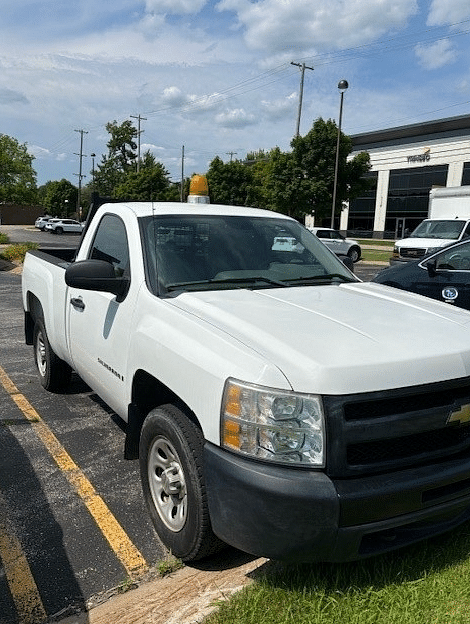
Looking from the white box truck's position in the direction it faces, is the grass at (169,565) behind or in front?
in front

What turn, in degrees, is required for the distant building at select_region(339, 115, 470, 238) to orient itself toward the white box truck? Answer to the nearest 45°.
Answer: approximately 45° to its left

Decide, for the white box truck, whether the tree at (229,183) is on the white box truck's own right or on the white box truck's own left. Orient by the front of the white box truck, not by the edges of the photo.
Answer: on the white box truck's own right

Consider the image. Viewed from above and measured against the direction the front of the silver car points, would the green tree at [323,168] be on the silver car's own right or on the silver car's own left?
on the silver car's own left

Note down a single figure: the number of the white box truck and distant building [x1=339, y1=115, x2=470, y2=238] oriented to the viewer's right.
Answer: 0

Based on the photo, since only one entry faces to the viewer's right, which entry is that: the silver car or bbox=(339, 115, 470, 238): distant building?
the silver car

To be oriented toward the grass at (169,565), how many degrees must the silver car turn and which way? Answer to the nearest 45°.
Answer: approximately 90° to its right

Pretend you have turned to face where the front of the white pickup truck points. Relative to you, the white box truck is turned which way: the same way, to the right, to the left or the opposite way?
to the right

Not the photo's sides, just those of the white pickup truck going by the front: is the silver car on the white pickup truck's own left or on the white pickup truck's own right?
on the white pickup truck's own left

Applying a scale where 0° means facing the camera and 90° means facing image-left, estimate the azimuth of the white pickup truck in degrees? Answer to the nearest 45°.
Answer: approximately 315°

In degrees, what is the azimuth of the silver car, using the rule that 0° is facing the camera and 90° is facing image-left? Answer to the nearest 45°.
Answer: approximately 270°

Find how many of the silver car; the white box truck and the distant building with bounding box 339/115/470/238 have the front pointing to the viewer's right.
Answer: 1

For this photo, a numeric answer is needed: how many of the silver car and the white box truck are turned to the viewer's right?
1

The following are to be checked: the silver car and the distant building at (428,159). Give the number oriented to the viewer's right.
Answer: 1
